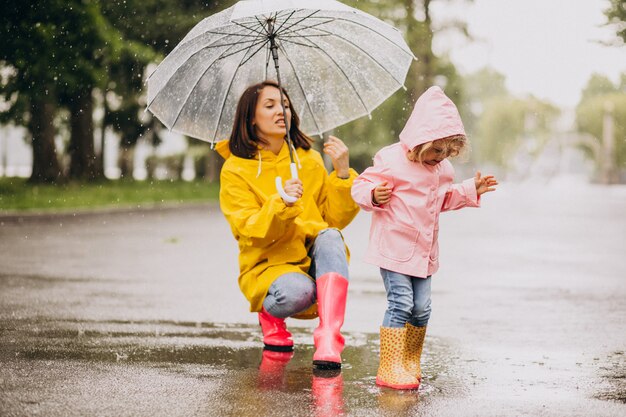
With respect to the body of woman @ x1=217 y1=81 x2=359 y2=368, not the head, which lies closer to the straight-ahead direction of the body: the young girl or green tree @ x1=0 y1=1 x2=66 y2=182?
the young girl

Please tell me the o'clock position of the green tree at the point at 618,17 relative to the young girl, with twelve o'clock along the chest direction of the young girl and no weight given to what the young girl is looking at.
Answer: The green tree is roughly at 8 o'clock from the young girl.

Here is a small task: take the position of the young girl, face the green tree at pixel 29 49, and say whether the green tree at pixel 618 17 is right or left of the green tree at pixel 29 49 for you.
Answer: right

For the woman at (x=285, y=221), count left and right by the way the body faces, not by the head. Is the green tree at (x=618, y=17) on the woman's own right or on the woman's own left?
on the woman's own left

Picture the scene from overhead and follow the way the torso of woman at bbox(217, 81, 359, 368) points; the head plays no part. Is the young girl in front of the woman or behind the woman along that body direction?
in front

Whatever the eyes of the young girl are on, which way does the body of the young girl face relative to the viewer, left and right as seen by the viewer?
facing the viewer and to the right of the viewer

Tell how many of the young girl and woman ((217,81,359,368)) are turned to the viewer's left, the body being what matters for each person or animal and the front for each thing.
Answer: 0

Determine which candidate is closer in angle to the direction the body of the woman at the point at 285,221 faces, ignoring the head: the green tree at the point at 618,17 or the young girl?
the young girl
